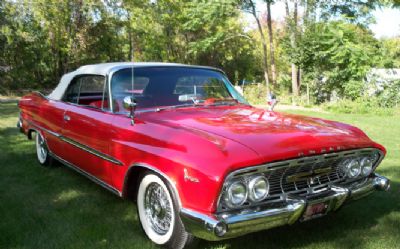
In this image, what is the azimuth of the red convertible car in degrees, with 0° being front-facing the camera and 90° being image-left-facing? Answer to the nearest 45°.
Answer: approximately 315°

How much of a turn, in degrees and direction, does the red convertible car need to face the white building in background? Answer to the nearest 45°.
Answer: approximately 90° to its left
